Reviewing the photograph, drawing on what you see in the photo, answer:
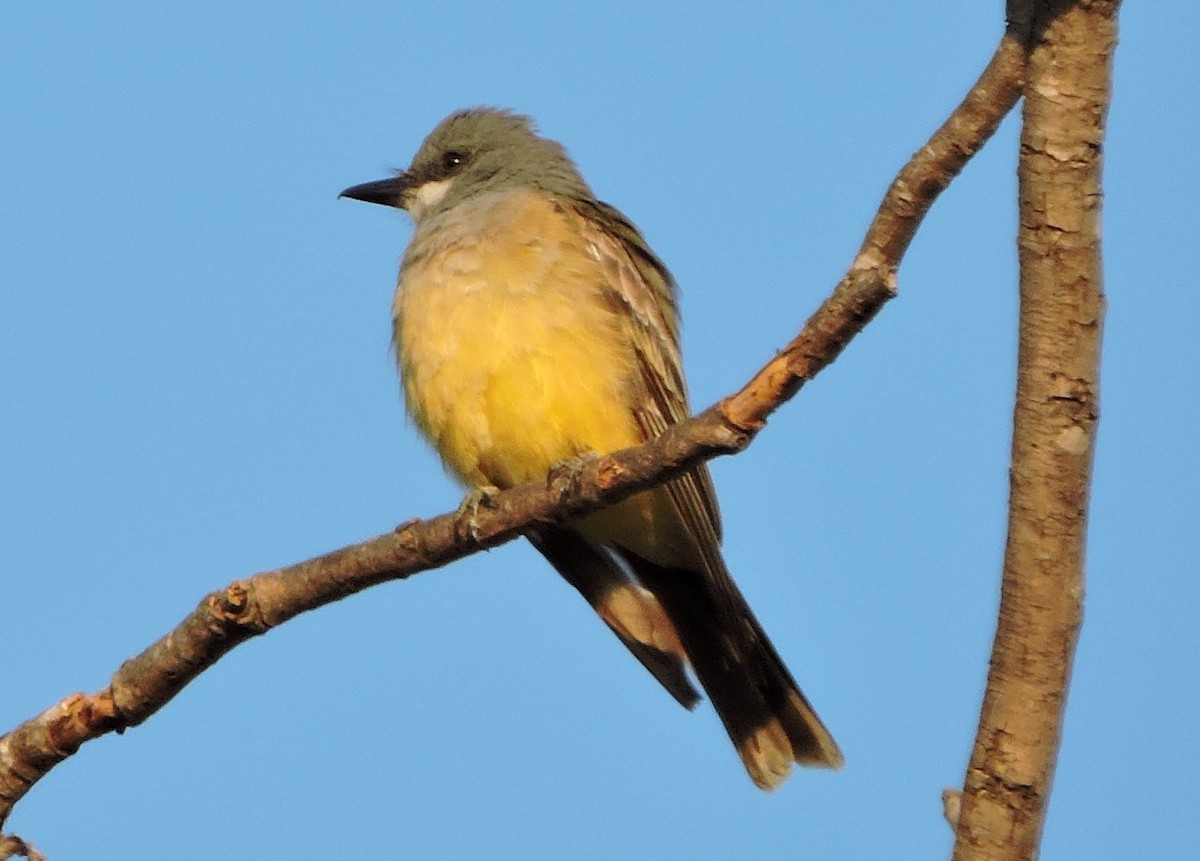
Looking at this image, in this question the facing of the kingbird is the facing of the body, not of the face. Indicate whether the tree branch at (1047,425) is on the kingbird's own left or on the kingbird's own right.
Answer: on the kingbird's own left

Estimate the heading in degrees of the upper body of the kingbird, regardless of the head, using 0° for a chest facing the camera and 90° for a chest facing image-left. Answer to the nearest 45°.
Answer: approximately 45°
